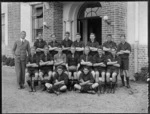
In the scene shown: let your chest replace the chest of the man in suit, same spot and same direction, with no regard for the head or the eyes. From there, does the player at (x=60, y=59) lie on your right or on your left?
on your left

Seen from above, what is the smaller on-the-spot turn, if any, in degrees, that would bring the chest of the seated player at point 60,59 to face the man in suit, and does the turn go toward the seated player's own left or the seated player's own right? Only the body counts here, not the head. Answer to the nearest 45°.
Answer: approximately 90° to the seated player's own right

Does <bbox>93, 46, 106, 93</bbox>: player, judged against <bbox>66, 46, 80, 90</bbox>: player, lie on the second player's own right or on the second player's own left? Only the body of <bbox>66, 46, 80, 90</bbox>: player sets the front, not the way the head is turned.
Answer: on the second player's own left

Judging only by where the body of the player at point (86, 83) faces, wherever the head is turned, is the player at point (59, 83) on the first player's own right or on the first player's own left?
on the first player's own right

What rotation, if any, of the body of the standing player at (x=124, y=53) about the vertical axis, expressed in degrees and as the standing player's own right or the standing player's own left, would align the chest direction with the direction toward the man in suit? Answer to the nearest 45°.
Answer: approximately 90° to the standing player's own right

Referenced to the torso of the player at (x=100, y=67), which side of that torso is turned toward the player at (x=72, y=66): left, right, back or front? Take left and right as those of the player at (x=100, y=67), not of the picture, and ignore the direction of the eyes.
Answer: right

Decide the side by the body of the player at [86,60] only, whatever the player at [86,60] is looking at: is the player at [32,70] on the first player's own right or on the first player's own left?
on the first player's own right

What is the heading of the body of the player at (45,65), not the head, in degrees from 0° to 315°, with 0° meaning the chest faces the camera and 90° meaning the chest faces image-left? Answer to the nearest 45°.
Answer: approximately 0°

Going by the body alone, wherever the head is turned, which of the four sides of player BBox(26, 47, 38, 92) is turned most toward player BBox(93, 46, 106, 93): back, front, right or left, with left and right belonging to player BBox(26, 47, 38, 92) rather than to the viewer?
left

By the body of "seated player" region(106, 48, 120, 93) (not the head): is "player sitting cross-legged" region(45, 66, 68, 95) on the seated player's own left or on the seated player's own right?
on the seated player's own right

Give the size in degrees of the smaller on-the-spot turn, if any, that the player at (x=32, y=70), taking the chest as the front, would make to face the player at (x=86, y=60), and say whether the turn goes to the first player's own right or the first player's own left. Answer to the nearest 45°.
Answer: approximately 90° to the first player's own left
